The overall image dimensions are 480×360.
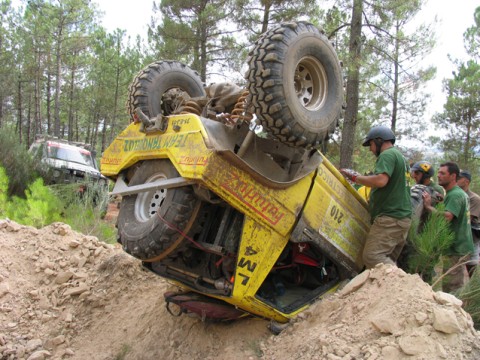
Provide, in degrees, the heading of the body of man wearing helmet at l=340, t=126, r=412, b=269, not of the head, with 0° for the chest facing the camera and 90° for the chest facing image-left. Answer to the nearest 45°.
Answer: approximately 90°

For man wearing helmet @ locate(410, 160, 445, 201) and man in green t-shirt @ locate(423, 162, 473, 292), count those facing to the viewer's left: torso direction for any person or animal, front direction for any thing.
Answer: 2

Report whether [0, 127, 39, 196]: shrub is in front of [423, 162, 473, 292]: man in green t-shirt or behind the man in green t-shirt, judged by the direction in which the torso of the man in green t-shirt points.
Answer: in front

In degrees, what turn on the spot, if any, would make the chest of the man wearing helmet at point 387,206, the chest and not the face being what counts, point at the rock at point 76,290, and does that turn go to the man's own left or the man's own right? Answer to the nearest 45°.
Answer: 0° — they already face it

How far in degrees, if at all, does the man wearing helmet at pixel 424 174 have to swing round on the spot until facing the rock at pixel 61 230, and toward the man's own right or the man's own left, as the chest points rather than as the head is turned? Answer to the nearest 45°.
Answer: approximately 45° to the man's own left

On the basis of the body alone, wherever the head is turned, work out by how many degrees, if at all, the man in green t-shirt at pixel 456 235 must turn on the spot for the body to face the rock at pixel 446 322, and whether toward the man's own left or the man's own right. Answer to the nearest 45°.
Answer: approximately 90° to the man's own left

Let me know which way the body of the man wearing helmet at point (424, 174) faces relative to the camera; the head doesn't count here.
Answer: to the viewer's left

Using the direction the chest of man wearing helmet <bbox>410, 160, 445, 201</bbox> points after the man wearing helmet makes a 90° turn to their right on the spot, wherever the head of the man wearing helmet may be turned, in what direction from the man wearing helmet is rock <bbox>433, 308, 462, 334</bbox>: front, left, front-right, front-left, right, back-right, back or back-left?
back

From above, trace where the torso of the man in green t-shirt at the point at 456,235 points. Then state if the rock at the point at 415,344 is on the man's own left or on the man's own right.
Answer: on the man's own left

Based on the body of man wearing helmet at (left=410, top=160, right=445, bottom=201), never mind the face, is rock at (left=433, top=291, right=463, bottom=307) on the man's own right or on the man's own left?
on the man's own left

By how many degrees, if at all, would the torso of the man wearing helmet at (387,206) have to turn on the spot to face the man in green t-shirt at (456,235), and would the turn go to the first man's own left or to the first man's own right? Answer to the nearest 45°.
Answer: approximately 135° to the first man's own right

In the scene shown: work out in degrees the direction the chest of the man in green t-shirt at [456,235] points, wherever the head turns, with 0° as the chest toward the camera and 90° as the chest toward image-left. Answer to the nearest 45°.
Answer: approximately 90°

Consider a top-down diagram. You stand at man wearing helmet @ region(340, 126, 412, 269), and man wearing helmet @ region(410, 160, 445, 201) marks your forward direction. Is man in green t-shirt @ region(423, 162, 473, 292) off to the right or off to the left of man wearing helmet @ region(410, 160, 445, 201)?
right

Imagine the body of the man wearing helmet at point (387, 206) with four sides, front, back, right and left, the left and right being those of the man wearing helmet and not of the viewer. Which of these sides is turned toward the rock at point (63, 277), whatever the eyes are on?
front

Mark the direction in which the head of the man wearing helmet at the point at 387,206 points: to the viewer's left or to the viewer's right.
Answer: to the viewer's left

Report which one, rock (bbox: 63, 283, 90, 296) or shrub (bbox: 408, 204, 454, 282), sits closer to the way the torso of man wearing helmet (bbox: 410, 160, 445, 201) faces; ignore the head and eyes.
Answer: the rock
